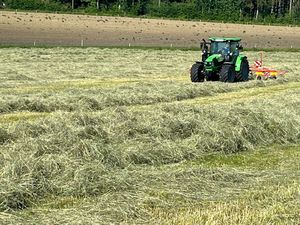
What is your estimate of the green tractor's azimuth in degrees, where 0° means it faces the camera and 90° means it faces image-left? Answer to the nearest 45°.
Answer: approximately 45°

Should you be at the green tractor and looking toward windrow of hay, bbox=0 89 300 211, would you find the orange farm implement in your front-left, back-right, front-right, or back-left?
back-left

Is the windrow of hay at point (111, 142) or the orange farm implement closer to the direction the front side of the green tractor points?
the windrow of hay

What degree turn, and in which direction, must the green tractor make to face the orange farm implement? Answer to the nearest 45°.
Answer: approximately 180°
